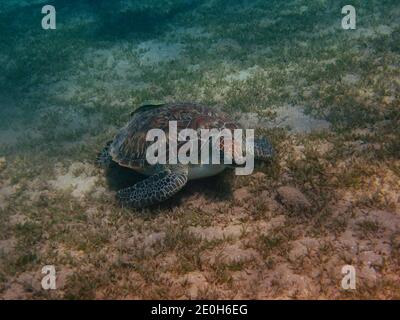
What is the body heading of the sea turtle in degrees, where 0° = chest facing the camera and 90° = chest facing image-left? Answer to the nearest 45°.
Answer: approximately 270°
